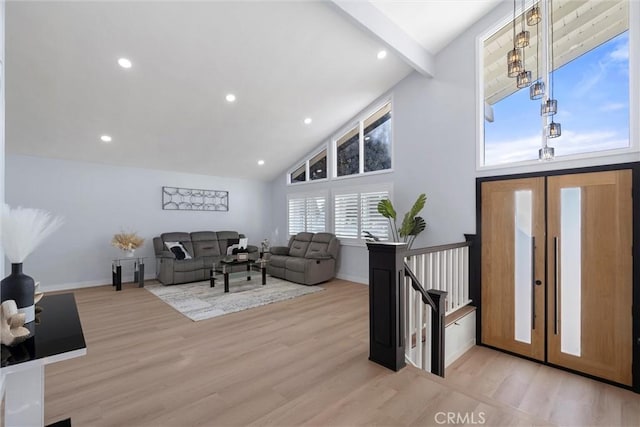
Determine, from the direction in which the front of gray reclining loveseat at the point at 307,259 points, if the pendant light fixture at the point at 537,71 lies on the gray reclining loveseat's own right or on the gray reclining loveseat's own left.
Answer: on the gray reclining loveseat's own left

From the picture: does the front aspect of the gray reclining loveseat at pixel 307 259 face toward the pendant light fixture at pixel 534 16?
no

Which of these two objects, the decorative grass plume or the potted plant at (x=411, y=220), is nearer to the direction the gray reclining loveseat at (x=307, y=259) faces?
the decorative grass plume

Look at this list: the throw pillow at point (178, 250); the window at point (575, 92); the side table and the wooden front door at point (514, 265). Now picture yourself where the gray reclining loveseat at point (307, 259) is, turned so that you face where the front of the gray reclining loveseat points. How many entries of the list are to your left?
2

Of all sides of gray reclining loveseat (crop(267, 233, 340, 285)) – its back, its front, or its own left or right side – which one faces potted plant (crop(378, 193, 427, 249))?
left

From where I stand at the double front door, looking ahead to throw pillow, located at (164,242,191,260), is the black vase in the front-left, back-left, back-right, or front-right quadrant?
front-left

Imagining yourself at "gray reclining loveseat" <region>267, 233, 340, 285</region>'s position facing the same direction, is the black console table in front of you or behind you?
in front

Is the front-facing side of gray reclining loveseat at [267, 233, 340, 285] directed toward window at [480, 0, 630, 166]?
no

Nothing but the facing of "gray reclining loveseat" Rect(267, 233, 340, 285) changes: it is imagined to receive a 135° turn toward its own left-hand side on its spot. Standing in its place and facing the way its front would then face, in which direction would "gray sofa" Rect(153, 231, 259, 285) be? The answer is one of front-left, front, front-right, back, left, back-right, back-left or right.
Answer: back

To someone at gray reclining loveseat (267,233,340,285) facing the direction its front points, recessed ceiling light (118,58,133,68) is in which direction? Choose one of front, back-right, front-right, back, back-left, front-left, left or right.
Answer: front

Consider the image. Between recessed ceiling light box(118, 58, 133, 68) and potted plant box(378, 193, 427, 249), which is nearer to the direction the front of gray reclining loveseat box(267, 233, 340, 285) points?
the recessed ceiling light

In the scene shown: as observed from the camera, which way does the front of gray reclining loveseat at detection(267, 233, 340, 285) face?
facing the viewer and to the left of the viewer

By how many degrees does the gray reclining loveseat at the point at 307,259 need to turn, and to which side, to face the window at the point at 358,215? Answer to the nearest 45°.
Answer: approximately 135° to its left

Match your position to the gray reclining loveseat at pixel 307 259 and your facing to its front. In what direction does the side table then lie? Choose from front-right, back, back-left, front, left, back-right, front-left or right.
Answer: front-right
